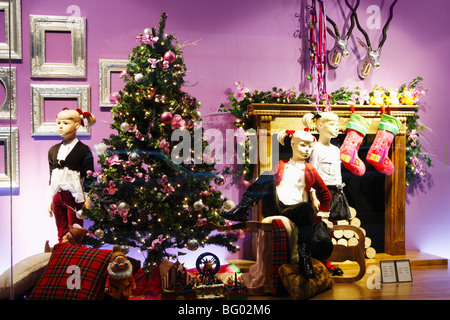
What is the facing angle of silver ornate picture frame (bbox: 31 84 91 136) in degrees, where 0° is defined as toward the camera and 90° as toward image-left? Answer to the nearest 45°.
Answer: approximately 0°

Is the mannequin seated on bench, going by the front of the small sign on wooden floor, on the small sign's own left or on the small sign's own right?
on the small sign's own right

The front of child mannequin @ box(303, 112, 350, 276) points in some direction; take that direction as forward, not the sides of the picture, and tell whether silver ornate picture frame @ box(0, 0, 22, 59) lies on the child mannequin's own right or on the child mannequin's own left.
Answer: on the child mannequin's own right

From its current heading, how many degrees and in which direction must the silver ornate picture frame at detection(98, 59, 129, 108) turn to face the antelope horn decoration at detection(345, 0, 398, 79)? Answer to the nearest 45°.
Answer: approximately 90° to its left

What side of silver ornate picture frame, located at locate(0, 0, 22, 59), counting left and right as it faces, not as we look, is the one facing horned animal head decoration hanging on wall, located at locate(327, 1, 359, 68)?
left

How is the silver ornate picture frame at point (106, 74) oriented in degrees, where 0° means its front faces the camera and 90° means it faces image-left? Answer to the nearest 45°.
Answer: approximately 0°
